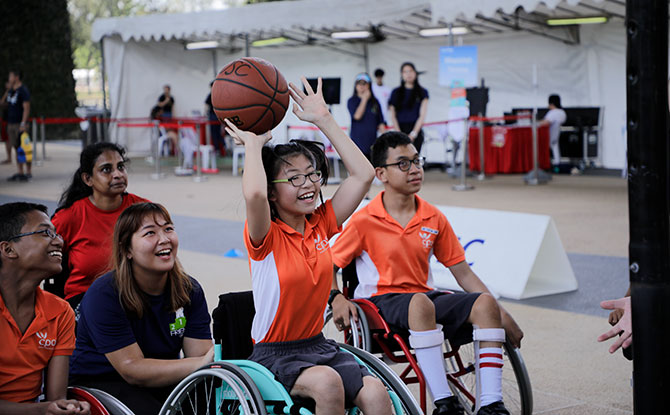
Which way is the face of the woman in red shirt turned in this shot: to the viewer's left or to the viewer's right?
to the viewer's right

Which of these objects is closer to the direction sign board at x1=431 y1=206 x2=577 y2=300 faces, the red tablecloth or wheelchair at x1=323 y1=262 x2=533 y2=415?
the wheelchair

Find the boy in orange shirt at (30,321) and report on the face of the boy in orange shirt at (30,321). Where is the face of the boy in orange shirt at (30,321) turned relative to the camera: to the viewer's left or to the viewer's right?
to the viewer's right

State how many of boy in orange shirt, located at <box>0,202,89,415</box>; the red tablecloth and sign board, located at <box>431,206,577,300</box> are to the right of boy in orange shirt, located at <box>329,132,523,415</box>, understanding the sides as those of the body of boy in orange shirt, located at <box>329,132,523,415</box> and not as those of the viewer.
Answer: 1

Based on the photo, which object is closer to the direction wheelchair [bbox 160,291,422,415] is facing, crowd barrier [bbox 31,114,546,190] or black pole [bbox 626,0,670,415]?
the black pole

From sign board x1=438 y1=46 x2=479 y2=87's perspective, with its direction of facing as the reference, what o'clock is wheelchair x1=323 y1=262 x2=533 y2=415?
The wheelchair is roughly at 12 o'clock from the sign board.

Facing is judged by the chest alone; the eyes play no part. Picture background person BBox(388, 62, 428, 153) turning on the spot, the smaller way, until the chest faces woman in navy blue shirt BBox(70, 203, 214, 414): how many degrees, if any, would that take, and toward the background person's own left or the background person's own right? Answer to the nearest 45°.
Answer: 0° — they already face them

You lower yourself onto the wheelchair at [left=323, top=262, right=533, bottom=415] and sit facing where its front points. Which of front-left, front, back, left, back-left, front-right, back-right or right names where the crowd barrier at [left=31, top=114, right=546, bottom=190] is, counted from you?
back-left

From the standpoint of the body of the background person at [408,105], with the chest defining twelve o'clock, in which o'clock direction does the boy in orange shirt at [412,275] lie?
The boy in orange shirt is roughly at 12 o'clock from the background person.

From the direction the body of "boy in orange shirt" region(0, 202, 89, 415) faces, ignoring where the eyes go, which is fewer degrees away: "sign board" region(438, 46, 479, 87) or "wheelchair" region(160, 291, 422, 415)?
the wheelchair

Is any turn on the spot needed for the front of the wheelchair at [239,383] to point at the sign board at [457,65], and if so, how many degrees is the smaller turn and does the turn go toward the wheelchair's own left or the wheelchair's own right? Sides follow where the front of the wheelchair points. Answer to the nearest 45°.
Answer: approximately 135° to the wheelchair's own left
